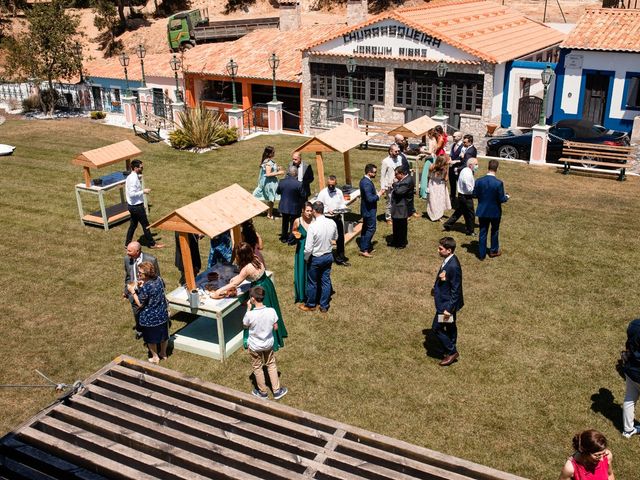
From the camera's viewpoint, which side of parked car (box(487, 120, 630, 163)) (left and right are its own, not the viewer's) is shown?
left

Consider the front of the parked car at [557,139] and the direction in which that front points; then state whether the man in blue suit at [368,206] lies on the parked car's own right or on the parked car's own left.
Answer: on the parked car's own left

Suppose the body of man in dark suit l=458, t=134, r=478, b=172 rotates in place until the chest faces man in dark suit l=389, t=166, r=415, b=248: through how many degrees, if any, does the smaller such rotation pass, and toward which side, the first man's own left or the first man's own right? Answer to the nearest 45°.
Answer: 0° — they already face them

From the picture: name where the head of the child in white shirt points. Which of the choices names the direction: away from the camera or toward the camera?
away from the camera

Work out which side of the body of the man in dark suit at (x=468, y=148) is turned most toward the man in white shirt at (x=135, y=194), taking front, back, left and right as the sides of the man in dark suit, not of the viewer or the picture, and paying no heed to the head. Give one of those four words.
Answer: front

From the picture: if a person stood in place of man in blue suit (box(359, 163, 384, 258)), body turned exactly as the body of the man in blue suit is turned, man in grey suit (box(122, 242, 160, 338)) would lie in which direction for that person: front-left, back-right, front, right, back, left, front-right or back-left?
back-right

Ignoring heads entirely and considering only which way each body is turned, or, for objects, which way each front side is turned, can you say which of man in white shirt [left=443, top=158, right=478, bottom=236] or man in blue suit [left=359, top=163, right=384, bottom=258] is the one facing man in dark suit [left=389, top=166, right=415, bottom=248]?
the man in blue suit

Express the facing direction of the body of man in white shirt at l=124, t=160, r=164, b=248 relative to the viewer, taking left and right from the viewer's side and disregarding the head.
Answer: facing to the right of the viewer

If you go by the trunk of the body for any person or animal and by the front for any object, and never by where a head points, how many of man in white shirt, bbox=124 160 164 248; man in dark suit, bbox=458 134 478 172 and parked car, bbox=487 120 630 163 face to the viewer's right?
1

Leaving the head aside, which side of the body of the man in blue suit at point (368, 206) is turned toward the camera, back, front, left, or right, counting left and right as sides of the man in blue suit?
right

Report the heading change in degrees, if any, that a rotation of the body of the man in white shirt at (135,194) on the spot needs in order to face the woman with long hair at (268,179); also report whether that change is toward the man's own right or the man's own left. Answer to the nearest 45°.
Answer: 0° — they already face them

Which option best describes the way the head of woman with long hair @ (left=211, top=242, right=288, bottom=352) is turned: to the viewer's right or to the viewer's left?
to the viewer's left

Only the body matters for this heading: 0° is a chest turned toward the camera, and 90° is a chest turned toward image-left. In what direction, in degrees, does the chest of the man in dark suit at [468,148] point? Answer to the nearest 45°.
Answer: approximately 45°

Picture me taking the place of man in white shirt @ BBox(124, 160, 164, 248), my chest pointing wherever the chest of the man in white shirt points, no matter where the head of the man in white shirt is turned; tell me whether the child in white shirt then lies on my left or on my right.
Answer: on my right
